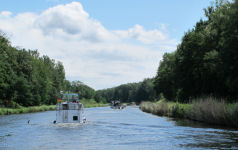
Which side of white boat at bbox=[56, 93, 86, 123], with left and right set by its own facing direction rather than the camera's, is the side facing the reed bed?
right

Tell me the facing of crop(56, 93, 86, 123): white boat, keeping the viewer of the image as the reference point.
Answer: facing away from the viewer
